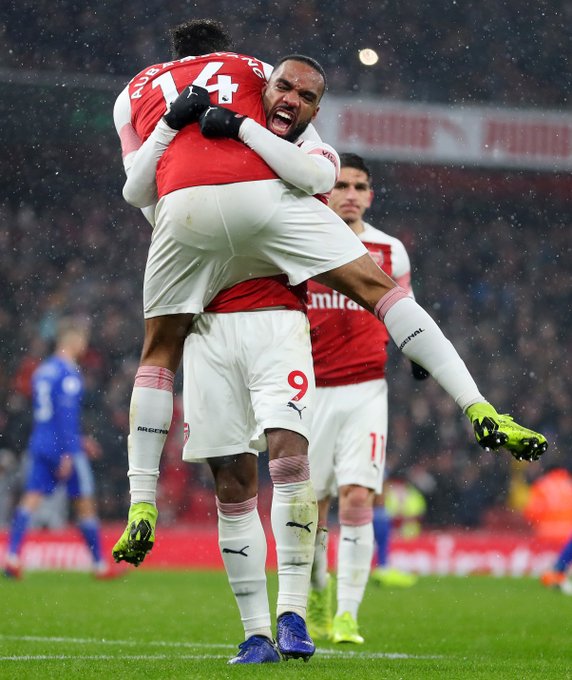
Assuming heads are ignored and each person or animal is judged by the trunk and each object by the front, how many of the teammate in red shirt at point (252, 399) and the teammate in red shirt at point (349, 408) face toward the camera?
2

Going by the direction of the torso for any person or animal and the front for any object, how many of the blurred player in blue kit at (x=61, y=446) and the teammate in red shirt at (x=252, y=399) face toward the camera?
1

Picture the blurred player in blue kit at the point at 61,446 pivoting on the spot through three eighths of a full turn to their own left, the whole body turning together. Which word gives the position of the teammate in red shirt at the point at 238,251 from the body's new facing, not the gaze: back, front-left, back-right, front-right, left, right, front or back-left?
left

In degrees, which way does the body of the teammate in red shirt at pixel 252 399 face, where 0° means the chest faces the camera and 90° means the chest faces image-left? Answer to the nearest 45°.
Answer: approximately 0°

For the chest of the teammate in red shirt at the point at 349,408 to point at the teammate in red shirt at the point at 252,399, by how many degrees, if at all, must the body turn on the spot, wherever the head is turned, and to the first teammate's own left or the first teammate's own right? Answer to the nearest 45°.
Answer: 0° — they already face them
